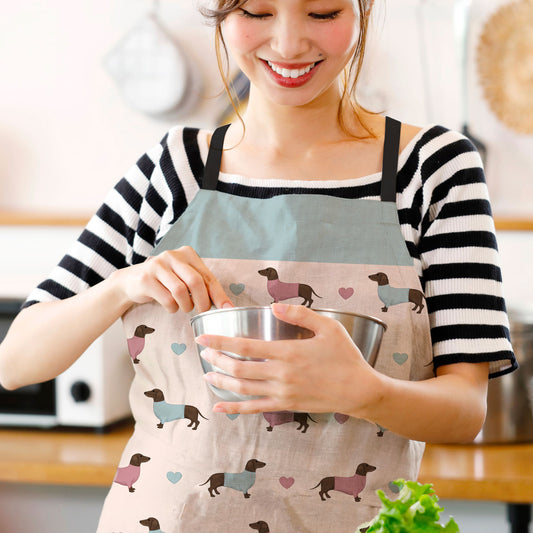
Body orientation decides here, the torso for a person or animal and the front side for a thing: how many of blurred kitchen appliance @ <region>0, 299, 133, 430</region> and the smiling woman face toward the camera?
2

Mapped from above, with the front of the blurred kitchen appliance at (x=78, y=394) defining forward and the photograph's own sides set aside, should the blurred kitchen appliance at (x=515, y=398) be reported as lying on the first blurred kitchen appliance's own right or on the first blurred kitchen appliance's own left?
on the first blurred kitchen appliance's own left

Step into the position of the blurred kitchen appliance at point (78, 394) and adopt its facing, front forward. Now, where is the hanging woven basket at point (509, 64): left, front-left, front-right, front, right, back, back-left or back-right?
left

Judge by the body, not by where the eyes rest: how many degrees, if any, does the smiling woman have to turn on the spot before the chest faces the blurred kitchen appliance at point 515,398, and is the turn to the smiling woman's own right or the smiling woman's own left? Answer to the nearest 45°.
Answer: approximately 135° to the smiling woman's own left

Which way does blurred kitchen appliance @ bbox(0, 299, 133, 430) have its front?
toward the camera

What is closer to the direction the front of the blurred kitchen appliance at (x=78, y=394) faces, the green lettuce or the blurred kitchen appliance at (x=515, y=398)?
the green lettuce

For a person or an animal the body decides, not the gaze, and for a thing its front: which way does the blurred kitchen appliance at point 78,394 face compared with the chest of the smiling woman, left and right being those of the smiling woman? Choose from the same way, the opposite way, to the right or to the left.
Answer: the same way

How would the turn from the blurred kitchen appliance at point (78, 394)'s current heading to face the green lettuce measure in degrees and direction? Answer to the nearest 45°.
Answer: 0° — it already faces it

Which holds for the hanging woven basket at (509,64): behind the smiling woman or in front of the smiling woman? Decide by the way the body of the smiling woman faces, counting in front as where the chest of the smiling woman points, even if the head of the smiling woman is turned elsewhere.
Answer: behind

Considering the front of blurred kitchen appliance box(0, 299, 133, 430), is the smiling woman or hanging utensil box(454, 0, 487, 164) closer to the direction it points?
the smiling woman

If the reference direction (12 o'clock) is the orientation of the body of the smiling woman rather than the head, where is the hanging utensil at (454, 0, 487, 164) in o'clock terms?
The hanging utensil is roughly at 7 o'clock from the smiling woman.
